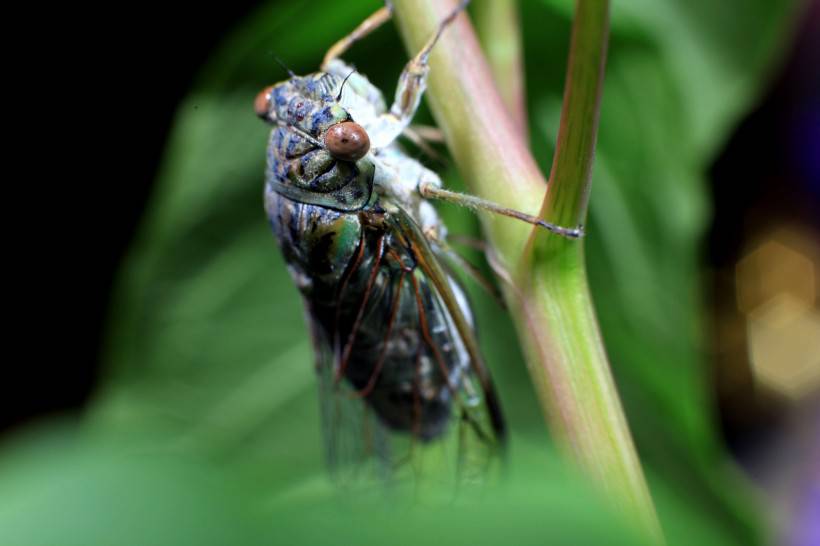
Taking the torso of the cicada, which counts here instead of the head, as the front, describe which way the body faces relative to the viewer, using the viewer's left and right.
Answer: facing the viewer and to the left of the viewer
